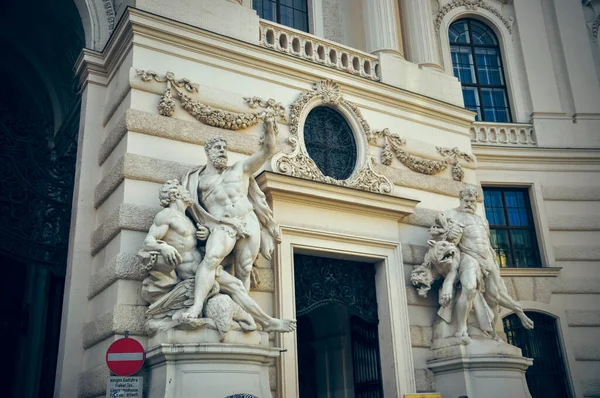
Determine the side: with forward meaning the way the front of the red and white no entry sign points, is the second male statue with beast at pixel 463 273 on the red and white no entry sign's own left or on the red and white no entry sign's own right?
on the red and white no entry sign's own left

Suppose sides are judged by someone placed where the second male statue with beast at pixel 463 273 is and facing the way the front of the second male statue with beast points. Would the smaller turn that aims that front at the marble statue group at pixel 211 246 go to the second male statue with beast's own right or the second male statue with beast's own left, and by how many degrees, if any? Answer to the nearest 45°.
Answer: approximately 45° to the second male statue with beast's own right

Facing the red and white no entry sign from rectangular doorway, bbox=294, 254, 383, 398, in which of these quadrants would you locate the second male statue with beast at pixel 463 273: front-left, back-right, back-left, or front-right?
back-left

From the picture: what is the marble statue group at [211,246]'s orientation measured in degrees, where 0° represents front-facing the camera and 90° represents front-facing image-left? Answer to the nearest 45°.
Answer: approximately 0°

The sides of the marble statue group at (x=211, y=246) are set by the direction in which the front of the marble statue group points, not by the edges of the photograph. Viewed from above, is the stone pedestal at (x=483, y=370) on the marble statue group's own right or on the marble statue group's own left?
on the marble statue group's own left

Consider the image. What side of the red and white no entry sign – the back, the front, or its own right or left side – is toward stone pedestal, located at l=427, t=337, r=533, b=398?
left

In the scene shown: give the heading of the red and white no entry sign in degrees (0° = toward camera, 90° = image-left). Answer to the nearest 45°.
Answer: approximately 0°
